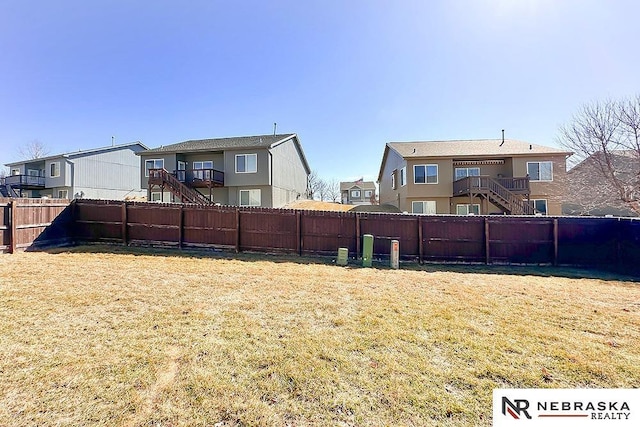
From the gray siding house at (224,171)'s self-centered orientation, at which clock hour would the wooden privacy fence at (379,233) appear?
The wooden privacy fence is roughly at 4 o'clock from the gray siding house.

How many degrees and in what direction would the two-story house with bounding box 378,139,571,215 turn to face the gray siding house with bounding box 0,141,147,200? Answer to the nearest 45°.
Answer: approximately 90° to its left

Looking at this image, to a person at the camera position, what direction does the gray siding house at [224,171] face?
facing away from the viewer and to the right of the viewer

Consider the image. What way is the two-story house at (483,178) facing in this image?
away from the camera

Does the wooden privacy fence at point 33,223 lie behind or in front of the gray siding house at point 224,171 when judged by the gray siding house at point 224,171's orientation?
behind

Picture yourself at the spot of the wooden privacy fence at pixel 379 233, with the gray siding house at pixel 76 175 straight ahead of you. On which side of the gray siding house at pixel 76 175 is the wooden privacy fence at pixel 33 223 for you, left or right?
left

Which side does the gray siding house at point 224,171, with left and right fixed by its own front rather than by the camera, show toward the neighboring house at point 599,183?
right

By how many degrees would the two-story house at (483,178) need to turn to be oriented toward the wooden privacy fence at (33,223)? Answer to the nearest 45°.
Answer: approximately 135° to its left

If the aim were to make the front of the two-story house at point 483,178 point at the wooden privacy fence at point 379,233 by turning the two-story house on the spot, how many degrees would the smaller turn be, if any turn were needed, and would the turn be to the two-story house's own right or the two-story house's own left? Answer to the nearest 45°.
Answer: approximately 180°
